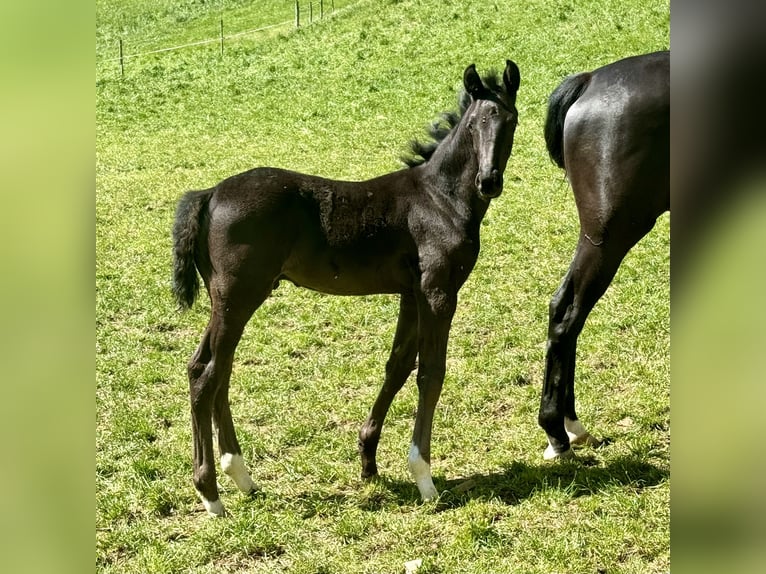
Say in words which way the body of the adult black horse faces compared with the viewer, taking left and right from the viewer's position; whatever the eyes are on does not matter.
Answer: facing to the right of the viewer

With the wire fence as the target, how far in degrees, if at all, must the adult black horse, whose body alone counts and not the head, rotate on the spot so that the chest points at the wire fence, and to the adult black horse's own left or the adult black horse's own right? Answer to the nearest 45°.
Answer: approximately 135° to the adult black horse's own left
